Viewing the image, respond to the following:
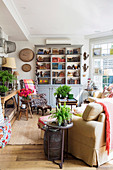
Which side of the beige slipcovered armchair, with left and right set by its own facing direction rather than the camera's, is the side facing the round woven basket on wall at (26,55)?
front

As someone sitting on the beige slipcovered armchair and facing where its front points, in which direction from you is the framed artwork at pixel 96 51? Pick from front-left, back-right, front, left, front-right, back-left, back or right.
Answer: front-right

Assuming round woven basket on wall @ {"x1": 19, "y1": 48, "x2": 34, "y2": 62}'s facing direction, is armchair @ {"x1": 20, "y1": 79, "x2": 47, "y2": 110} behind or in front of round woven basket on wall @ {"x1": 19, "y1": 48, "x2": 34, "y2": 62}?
in front

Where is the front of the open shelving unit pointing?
toward the camera

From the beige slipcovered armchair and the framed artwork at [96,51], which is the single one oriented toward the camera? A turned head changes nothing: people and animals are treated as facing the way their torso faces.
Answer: the framed artwork

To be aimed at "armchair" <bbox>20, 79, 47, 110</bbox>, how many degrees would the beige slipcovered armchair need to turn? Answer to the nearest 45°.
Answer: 0° — it already faces it

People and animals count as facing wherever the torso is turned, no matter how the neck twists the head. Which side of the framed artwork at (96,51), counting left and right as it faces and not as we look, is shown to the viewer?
front

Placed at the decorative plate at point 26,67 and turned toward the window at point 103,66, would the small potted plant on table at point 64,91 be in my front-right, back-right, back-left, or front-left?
front-right

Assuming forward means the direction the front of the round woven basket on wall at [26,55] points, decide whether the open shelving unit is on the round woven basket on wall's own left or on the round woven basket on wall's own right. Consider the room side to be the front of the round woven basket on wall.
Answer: on the round woven basket on wall's own left

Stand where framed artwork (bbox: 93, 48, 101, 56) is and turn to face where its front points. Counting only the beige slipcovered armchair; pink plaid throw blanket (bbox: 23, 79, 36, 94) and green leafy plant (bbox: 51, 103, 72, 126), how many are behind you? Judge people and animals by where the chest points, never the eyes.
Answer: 0

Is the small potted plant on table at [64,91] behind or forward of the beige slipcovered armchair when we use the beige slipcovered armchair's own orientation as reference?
forward

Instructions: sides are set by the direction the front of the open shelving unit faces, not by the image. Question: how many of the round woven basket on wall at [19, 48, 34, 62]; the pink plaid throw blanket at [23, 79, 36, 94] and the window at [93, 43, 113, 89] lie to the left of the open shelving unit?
1
